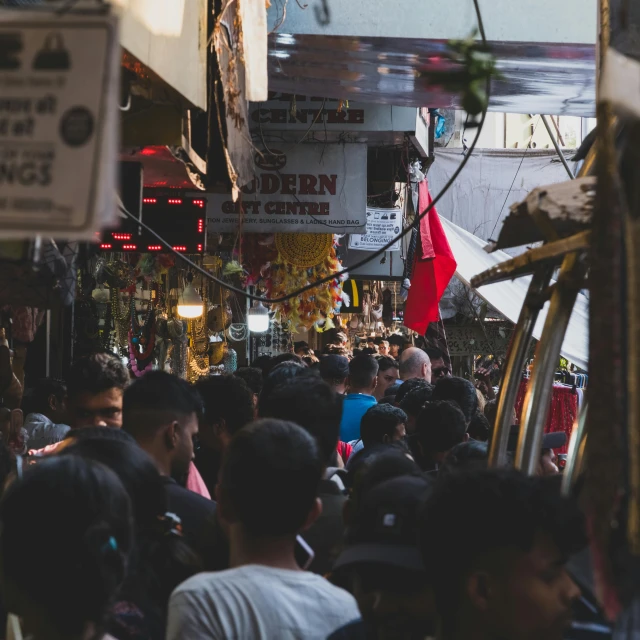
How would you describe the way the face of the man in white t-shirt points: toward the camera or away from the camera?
away from the camera

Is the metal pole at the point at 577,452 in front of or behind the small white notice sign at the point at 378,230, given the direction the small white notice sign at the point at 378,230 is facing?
in front

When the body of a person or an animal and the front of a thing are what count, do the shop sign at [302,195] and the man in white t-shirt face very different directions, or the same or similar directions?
very different directions

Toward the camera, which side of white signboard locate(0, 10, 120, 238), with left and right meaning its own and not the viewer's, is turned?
front

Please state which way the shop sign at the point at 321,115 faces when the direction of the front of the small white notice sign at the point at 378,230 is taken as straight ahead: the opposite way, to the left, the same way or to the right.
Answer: the same way

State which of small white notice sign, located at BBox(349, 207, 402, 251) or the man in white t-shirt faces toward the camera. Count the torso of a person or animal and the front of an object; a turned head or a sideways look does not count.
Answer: the small white notice sign

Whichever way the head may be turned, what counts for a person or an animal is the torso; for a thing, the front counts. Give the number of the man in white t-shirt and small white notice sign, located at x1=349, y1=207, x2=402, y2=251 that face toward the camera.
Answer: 1

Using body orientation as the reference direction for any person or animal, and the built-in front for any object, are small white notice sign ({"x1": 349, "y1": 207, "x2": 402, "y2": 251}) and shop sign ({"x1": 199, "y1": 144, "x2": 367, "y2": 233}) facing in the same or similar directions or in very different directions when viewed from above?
same or similar directions

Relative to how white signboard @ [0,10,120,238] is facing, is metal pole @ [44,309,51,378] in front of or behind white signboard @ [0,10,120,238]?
behind

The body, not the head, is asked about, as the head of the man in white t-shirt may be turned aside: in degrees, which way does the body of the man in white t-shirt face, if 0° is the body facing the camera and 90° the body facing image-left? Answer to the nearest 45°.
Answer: approximately 180°

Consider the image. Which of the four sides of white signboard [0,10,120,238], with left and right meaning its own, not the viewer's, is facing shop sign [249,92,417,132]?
back

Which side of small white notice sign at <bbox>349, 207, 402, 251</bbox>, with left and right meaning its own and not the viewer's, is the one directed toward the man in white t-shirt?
front

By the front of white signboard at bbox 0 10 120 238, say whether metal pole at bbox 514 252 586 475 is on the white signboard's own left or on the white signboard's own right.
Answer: on the white signboard's own left

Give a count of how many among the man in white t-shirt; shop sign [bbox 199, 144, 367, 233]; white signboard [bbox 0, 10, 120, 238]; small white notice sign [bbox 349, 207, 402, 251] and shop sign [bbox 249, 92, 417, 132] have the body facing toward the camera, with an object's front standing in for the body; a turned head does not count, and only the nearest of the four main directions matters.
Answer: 4

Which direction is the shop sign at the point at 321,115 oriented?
toward the camera

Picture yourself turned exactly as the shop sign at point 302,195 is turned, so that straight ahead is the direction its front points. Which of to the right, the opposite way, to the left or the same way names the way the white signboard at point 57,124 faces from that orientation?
the same way

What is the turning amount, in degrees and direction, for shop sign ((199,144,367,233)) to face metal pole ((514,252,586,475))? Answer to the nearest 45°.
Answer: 0° — it already faces it

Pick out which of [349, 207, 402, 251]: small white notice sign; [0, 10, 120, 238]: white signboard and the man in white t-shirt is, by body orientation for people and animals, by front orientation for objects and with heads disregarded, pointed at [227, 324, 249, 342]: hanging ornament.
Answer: the man in white t-shirt
